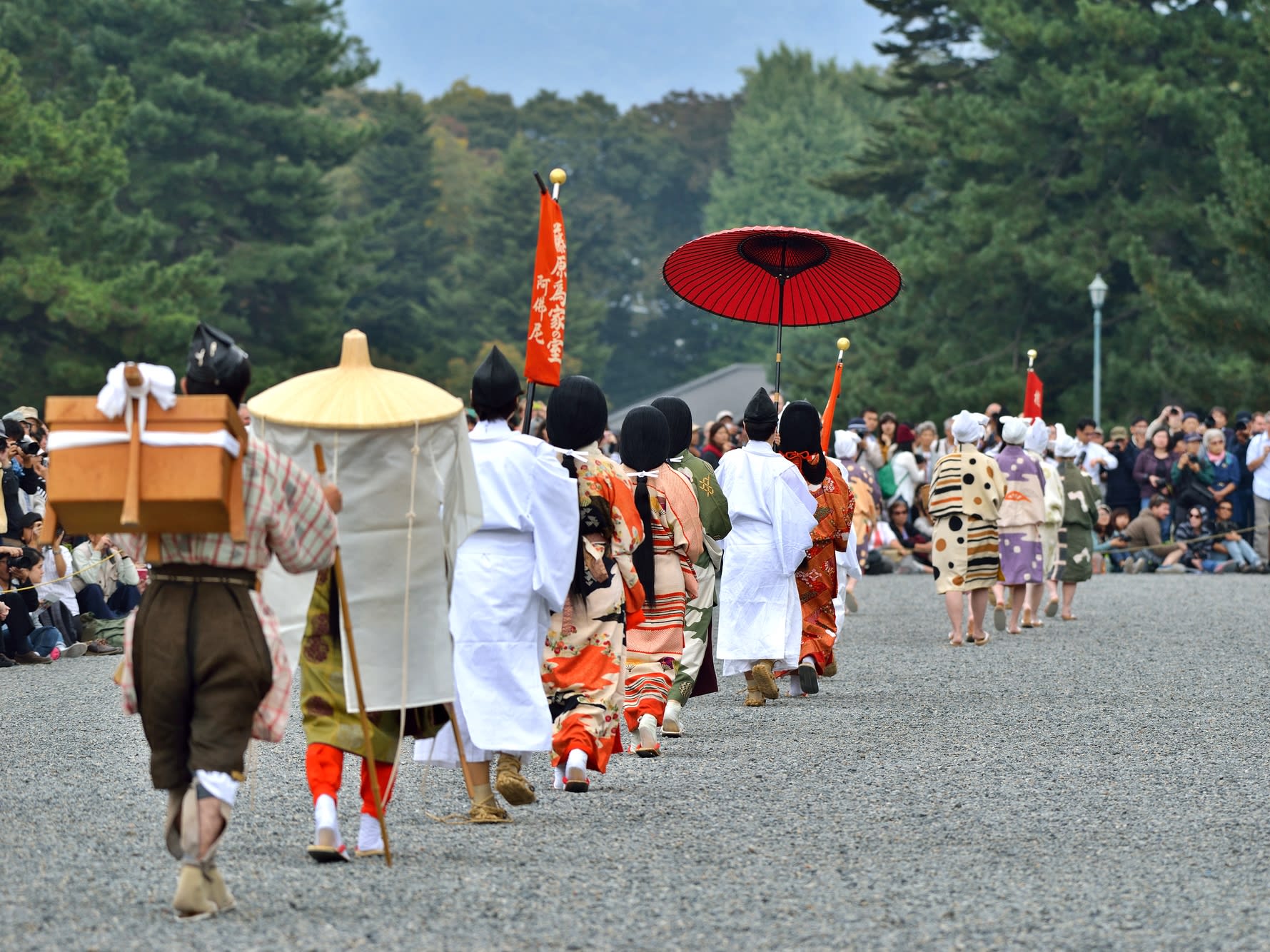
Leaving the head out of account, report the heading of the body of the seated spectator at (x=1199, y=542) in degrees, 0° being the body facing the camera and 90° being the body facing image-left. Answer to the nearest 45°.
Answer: approximately 0°

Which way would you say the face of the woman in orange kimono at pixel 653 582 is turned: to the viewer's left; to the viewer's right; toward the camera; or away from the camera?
away from the camera

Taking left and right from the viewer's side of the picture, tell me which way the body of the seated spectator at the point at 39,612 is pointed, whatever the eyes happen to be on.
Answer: facing to the right of the viewer

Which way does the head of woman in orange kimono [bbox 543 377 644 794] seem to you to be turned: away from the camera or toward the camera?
away from the camera

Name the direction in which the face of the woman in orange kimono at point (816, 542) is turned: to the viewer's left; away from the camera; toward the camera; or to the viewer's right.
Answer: away from the camera

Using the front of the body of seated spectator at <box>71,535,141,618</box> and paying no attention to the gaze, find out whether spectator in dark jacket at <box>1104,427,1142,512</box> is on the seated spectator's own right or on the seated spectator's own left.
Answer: on the seated spectator's own left

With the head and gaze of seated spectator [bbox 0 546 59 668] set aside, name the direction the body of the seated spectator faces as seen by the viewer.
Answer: to the viewer's right

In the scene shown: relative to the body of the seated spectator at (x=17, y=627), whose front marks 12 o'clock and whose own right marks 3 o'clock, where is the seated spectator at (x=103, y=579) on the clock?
the seated spectator at (x=103, y=579) is roughly at 10 o'clock from the seated spectator at (x=17, y=627).
